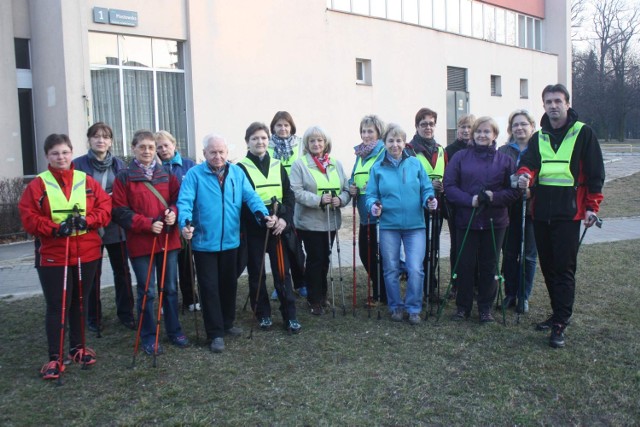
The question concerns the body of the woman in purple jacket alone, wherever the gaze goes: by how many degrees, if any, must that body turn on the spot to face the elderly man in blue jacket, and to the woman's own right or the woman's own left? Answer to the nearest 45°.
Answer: approximately 45° to the woman's own right

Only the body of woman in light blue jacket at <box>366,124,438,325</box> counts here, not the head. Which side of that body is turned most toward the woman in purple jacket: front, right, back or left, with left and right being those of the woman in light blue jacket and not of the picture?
left

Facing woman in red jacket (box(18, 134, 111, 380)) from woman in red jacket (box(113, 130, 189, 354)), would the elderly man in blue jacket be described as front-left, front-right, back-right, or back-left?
back-left

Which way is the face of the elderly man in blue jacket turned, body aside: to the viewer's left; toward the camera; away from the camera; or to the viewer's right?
toward the camera

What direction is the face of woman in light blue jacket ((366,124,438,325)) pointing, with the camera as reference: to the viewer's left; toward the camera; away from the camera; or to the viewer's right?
toward the camera

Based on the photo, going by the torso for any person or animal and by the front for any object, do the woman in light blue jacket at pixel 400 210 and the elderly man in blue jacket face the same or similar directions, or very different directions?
same or similar directions

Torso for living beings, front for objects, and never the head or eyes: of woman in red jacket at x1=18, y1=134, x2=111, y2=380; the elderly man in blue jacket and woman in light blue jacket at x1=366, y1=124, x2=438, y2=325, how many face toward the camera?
3

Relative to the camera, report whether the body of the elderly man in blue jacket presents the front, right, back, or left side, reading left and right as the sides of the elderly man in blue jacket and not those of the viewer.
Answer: front

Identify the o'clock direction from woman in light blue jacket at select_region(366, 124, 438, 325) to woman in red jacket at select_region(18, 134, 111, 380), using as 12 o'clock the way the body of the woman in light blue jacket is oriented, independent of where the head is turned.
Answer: The woman in red jacket is roughly at 2 o'clock from the woman in light blue jacket.

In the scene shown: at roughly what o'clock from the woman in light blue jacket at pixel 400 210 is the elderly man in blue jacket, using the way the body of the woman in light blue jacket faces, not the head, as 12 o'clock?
The elderly man in blue jacket is roughly at 2 o'clock from the woman in light blue jacket.

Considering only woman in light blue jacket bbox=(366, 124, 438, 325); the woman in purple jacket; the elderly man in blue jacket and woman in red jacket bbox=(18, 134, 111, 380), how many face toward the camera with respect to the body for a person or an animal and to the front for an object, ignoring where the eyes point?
4

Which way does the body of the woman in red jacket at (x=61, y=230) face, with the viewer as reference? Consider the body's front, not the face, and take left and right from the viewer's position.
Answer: facing the viewer
